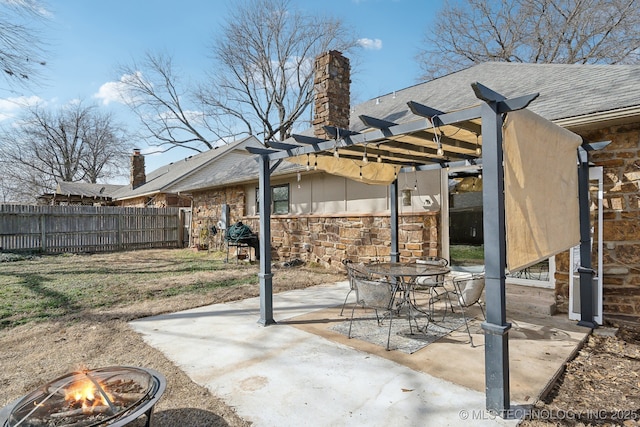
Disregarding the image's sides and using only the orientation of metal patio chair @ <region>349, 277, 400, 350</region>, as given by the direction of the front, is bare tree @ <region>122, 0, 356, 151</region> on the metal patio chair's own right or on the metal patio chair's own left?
on the metal patio chair's own left

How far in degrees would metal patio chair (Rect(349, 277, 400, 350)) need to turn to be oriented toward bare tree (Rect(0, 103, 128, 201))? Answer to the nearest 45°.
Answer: approximately 90° to its left

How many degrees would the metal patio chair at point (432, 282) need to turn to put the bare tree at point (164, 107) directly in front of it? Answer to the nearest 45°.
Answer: approximately 90° to its right

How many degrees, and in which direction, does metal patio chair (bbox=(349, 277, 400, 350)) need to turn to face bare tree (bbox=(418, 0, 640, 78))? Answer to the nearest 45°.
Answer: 0° — it already faces it

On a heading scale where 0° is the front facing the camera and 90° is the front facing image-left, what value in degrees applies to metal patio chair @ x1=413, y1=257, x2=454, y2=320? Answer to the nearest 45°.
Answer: approximately 45°

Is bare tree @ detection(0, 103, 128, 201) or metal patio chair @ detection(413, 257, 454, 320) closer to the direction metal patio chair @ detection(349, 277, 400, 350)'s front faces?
the metal patio chair

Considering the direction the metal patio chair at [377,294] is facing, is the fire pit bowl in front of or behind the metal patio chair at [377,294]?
behind

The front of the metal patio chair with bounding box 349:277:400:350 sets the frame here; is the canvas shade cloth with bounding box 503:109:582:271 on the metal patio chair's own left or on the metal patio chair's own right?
on the metal patio chair's own right

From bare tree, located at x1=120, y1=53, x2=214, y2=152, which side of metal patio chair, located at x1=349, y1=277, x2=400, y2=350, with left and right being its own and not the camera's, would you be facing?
left

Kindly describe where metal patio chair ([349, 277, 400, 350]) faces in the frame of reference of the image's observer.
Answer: facing away from the viewer and to the right of the viewer

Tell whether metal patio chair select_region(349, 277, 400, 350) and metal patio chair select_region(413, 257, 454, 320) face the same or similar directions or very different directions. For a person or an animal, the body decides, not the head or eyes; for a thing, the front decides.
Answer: very different directions
